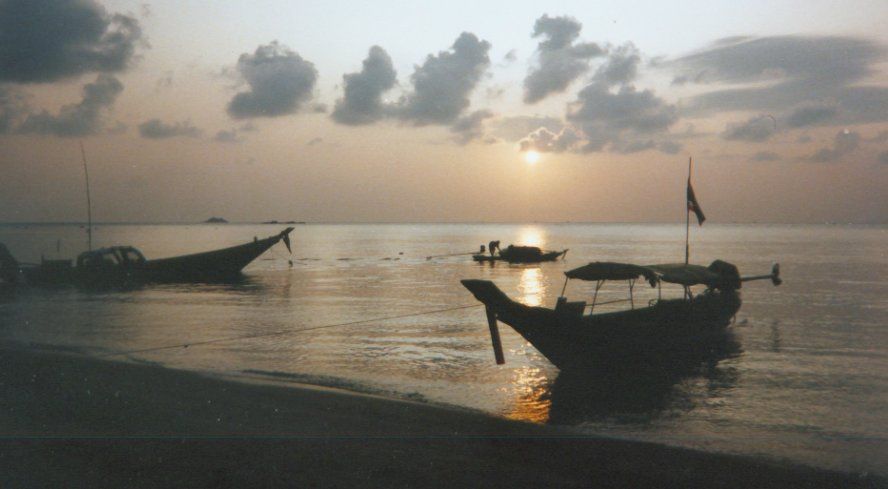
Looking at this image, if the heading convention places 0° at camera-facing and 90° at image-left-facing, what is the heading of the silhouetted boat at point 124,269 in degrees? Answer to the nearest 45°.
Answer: approximately 270°

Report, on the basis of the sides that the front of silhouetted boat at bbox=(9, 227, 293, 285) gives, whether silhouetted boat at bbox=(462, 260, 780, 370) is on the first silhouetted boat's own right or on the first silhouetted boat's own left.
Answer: on the first silhouetted boat's own right
